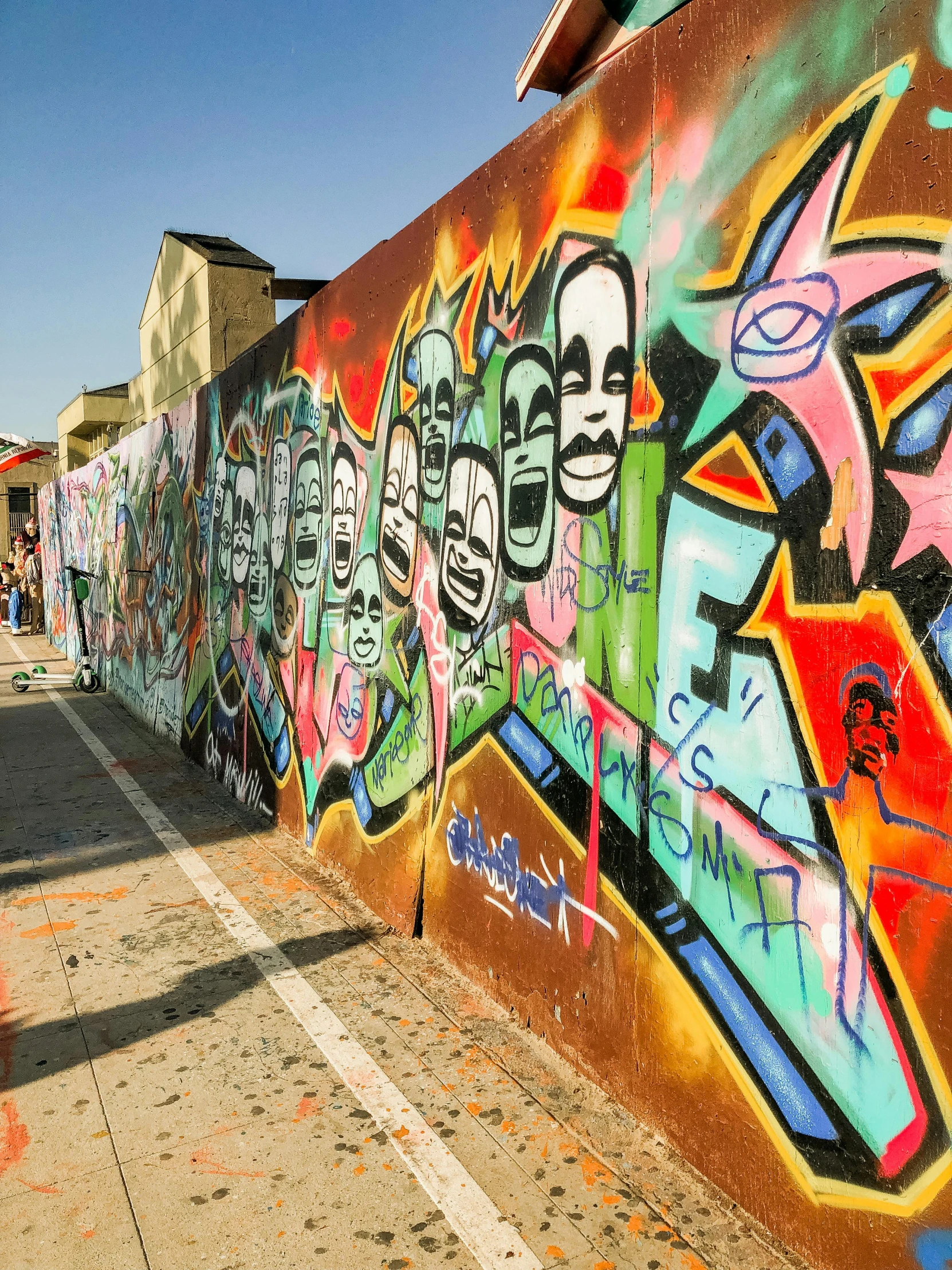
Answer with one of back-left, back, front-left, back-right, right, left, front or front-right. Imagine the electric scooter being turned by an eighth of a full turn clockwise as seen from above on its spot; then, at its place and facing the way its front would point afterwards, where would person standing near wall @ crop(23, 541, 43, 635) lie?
back-left

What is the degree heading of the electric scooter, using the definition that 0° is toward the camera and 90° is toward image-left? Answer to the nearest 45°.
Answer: approximately 270°

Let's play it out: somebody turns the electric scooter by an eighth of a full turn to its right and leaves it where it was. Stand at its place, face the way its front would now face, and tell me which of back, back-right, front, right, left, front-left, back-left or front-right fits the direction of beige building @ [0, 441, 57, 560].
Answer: back-left

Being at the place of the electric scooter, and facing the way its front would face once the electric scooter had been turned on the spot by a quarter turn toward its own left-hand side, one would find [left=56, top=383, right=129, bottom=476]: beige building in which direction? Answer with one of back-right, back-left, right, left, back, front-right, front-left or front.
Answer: front

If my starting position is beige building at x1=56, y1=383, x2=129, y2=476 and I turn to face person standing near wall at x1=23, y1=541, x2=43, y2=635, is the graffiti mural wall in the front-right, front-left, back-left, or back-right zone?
front-left
